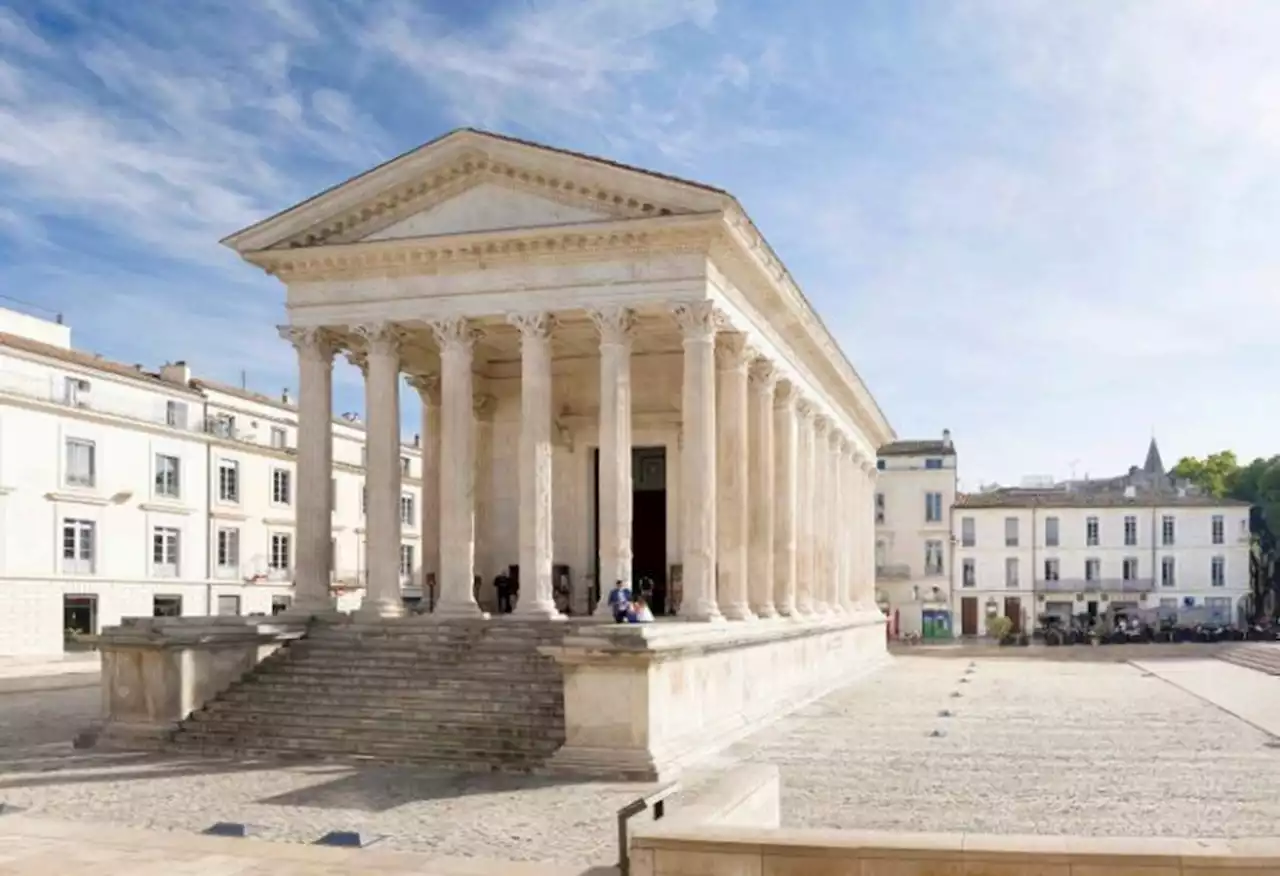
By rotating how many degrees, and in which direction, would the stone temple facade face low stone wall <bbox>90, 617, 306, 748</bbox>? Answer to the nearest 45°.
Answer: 0° — it already faces it

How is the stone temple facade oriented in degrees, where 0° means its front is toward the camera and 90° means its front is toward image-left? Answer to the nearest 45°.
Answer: approximately 45°

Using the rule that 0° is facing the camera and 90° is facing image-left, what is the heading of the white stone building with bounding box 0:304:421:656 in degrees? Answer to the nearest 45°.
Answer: approximately 315°

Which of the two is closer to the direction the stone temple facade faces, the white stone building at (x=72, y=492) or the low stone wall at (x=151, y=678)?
the low stone wall

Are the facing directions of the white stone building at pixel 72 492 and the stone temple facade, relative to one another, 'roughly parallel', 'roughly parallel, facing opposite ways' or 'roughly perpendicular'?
roughly perpendicular
